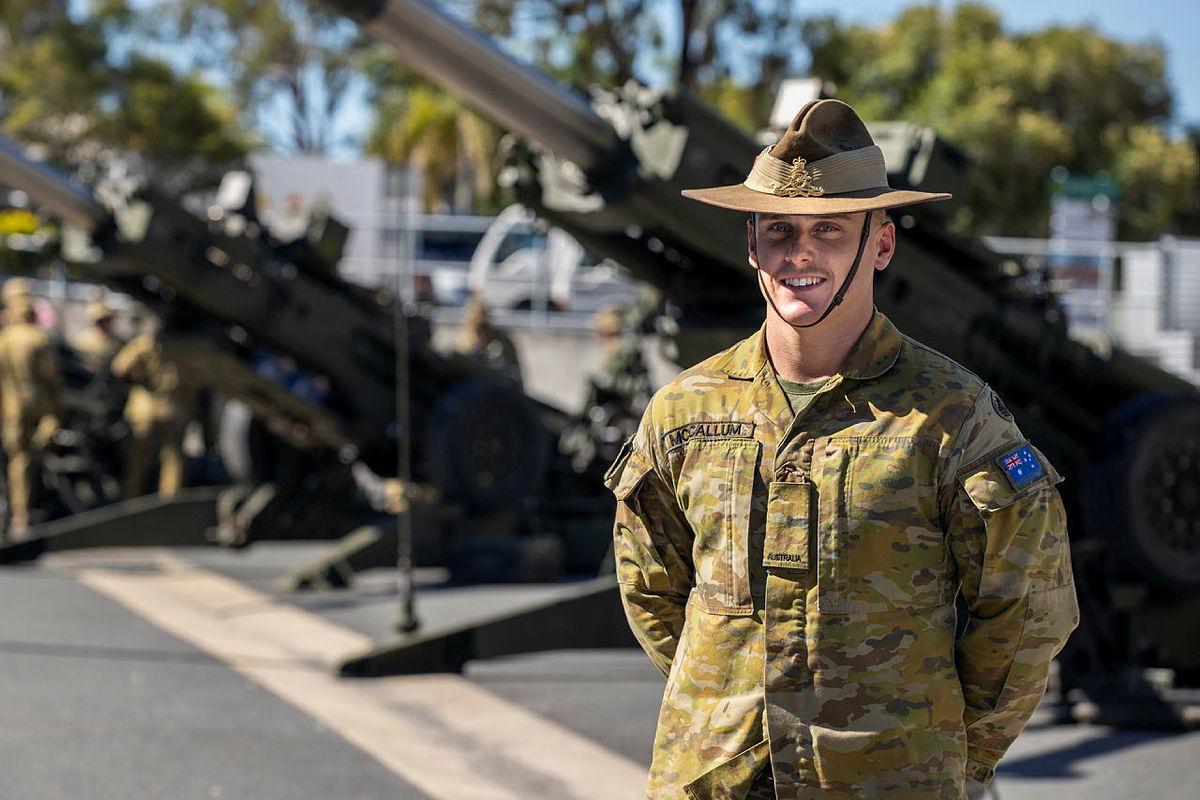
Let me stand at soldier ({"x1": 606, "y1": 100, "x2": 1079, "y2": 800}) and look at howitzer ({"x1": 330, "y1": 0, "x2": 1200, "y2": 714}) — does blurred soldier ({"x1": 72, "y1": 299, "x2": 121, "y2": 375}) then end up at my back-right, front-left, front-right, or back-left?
front-left

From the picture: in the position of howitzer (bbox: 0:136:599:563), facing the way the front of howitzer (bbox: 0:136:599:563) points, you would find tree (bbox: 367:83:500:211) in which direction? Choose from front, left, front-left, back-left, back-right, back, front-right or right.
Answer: right

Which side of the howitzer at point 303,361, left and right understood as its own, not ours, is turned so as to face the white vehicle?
right

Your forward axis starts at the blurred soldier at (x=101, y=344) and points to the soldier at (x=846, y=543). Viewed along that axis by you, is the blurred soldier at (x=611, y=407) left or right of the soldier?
left

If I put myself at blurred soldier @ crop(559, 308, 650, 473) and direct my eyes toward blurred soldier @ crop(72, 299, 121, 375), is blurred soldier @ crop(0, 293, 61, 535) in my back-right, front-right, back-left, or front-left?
front-left

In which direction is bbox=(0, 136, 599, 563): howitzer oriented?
to the viewer's left
